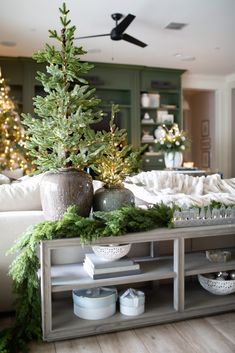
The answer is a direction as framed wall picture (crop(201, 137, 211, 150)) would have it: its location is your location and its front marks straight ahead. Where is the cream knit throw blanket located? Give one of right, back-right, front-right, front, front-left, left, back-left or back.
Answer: front

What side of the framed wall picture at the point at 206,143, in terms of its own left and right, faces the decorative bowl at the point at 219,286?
front

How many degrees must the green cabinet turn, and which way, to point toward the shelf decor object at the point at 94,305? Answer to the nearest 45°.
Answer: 0° — it already faces it

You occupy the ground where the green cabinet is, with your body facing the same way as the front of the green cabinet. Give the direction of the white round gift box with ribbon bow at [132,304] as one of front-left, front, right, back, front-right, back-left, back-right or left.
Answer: front

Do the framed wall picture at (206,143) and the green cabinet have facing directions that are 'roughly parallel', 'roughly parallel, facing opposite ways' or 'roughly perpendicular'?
roughly parallel

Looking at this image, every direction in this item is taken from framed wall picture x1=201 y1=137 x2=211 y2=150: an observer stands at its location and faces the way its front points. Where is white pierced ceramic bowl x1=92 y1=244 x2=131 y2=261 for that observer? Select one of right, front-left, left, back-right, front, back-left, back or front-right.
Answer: front

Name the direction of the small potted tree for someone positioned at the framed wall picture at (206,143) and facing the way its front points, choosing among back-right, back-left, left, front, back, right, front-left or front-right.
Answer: front

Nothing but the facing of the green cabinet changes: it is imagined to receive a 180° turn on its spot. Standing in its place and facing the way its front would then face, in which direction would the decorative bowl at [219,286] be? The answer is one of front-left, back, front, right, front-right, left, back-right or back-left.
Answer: back

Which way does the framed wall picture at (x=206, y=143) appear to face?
toward the camera

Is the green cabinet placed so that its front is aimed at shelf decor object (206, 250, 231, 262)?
yes

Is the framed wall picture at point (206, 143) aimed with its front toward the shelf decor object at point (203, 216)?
yes

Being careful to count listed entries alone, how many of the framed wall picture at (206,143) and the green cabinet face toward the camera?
2

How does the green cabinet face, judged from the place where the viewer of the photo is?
facing the viewer

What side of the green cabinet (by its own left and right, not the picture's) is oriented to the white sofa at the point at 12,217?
front

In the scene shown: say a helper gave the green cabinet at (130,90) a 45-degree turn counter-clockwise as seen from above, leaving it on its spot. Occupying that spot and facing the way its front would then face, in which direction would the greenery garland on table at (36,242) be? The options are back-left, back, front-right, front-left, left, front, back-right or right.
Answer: front-right

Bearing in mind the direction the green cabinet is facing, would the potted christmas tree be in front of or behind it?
in front
